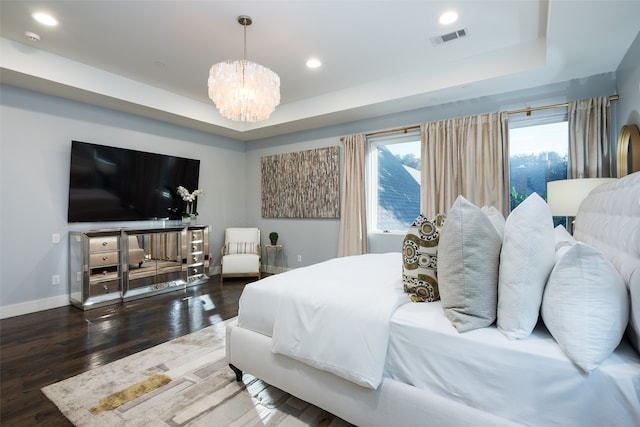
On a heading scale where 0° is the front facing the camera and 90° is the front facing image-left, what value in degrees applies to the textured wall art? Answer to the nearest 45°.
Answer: approximately 45°

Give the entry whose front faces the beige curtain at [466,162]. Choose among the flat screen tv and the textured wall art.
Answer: the flat screen tv

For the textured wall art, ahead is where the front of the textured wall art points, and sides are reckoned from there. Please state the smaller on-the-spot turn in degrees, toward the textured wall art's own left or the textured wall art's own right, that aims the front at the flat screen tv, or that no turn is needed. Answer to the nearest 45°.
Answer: approximately 45° to the textured wall art's own right

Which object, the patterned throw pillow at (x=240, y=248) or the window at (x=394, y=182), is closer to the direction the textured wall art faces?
the patterned throw pillow

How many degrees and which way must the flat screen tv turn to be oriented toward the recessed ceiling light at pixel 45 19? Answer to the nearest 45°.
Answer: approximately 45° to its right

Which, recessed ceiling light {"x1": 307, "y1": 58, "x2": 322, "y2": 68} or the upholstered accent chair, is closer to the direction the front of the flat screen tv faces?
the recessed ceiling light

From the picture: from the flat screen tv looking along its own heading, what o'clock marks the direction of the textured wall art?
The textured wall art is roughly at 11 o'clock from the flat screen tv.
